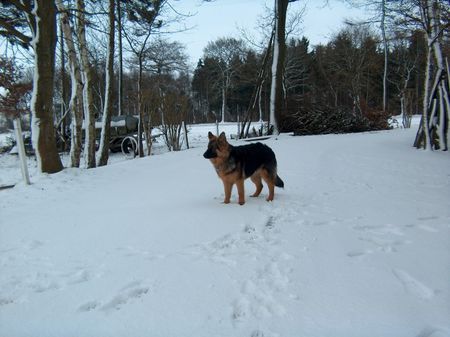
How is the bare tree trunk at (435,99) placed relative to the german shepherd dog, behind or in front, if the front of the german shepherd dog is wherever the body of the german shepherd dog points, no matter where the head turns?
behind

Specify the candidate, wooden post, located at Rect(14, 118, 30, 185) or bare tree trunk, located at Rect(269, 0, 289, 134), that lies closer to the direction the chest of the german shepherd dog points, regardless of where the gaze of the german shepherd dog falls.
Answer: the wooden post

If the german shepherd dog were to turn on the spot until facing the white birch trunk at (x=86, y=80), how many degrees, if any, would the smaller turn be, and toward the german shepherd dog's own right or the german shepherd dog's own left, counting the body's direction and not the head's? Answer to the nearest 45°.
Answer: approximately 90° to the german shepherd dog's own right

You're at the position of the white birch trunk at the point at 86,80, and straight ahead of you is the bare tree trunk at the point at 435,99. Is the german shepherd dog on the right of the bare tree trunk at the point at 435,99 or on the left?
right

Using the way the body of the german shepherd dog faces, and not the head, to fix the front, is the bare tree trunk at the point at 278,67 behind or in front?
behind

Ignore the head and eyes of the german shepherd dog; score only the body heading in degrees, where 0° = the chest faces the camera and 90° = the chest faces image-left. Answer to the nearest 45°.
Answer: approximately 45°

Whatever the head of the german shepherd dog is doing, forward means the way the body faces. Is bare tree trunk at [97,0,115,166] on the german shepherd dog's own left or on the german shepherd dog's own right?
on the german shepherd dog's own right
